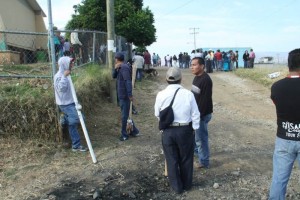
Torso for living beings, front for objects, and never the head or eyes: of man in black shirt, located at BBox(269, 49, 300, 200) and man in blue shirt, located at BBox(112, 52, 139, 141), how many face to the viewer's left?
1

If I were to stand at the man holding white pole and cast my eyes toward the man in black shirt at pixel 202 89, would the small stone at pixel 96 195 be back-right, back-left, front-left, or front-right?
front-right

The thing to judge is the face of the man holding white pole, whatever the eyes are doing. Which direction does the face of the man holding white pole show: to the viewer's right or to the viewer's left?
to the viewer's right

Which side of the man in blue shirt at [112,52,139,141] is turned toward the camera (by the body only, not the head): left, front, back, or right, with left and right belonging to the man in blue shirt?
left

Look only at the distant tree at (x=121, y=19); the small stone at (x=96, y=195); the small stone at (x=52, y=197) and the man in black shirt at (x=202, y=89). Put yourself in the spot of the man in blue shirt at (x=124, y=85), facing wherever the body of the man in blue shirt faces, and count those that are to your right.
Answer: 1

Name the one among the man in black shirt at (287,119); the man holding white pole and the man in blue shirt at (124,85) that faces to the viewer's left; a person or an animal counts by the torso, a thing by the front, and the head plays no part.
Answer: the man in blue shirt

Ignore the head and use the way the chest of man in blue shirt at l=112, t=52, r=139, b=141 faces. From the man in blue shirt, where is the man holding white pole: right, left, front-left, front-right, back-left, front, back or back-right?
front-left

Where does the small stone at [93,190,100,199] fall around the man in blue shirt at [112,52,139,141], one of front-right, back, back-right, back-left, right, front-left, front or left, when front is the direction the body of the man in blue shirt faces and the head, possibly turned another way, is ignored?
left

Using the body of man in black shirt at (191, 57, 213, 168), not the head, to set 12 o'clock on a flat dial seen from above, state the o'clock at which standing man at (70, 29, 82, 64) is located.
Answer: The standing man is roughly at 3 o'clock from the man in black shirt.

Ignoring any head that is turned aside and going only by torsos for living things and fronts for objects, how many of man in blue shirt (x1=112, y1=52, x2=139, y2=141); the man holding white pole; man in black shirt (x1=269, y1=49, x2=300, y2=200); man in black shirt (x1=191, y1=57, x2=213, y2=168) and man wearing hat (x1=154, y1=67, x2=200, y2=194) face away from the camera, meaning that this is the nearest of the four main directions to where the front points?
2

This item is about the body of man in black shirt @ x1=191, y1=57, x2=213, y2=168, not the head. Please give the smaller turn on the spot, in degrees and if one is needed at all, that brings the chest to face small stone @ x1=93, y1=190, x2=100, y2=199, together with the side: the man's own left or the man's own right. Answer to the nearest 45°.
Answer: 0° — they already face it

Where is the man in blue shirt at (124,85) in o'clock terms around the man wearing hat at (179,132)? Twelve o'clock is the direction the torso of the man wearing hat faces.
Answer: The man in blue shirt is roughly at 11 o'clock from the man wearing hat.

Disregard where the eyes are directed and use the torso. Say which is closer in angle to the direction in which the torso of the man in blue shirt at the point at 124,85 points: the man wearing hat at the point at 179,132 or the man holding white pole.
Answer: the man holding white pole

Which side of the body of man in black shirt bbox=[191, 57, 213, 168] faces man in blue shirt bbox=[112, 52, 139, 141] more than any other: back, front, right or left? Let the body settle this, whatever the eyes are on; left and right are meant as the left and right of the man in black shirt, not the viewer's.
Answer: right
